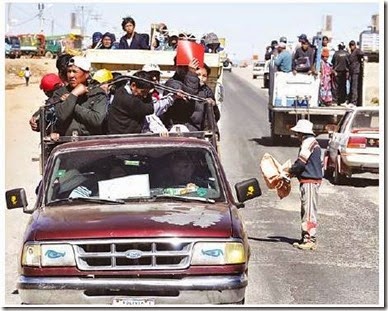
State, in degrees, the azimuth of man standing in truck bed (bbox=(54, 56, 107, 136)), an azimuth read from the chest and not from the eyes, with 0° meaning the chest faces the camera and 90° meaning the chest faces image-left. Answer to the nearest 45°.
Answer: approximately 45°

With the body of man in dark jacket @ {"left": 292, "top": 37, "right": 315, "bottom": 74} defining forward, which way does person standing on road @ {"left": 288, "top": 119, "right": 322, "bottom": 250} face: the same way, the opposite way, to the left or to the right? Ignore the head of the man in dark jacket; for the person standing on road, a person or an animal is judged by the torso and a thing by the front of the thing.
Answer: to the right

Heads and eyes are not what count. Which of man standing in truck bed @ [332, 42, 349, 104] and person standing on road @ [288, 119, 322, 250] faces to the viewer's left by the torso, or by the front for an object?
the person standing on road

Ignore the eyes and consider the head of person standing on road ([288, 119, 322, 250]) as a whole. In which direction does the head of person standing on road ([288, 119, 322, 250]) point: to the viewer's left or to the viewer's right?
to the viewer's left

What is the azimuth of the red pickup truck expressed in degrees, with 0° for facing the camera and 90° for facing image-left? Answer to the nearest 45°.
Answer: approximately 0°

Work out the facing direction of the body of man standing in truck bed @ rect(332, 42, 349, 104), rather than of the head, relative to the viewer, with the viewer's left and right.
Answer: facing away from the viewer

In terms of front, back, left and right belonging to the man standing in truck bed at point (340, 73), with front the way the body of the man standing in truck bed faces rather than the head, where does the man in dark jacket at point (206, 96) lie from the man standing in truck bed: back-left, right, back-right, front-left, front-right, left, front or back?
back

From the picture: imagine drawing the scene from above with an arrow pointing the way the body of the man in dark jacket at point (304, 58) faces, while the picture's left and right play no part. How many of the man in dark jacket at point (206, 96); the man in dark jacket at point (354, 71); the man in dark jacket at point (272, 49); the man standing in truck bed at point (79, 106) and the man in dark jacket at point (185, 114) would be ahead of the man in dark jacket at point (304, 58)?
3

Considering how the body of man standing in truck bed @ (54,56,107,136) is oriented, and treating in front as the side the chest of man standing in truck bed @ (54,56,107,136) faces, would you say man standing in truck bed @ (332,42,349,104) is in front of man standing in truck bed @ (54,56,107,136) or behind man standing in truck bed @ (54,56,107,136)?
behind

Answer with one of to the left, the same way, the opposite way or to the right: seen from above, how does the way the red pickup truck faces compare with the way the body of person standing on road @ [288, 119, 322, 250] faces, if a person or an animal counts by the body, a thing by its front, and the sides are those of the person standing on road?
to the left

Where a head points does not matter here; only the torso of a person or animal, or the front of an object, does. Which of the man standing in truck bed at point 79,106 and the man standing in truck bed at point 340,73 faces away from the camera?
the man standing in truck bed at point 340,73

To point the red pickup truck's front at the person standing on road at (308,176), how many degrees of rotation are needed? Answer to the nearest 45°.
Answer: approximately 135° to its left

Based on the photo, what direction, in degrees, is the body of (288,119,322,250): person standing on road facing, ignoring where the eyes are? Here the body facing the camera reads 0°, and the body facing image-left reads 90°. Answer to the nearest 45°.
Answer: approximately 90°
